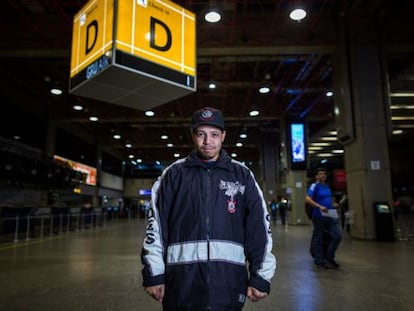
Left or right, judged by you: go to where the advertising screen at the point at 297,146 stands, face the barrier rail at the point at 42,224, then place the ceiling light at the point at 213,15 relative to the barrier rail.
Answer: left

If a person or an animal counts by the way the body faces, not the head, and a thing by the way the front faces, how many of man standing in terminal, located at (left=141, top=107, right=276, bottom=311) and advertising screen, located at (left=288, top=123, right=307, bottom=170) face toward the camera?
2

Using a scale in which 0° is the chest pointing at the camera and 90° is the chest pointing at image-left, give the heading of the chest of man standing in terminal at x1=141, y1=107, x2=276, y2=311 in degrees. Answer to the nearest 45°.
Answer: approximately 0°

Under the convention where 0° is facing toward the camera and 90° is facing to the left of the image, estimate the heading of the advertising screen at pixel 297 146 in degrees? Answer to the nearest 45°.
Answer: approximately 0°

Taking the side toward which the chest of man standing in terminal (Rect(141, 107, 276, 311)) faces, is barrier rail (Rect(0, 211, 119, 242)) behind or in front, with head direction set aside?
behind

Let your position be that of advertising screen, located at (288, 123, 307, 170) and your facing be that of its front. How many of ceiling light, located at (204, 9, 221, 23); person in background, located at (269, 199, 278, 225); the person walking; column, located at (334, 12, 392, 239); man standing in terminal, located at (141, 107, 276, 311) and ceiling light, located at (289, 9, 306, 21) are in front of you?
5

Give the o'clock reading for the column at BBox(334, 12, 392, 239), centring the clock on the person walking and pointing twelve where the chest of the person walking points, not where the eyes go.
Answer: The column is roughly at 8 o'clock from the person walking.

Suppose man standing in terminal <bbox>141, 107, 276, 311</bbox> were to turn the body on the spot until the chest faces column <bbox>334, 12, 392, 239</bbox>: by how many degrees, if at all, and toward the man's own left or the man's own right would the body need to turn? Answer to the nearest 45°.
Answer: approximately 135° to the man's own left

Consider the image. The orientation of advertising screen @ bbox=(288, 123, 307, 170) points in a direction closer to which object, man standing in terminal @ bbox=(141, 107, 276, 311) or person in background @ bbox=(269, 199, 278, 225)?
the man standing in terminal

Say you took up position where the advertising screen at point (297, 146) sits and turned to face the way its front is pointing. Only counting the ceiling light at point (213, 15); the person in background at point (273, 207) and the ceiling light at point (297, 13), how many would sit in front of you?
2

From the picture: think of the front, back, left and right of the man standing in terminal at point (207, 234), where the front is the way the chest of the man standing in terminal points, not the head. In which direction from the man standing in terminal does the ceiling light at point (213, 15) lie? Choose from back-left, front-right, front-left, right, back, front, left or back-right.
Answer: back

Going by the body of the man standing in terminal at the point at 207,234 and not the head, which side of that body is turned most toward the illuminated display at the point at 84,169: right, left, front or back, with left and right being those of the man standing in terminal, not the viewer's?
back
